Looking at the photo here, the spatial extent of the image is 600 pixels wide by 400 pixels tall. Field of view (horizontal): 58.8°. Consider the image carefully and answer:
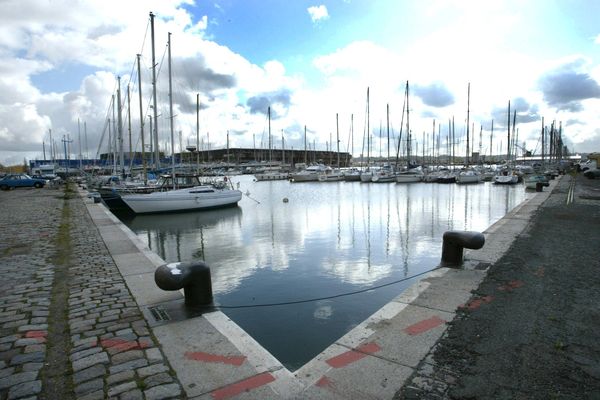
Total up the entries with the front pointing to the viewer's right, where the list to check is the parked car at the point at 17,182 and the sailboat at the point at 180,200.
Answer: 1

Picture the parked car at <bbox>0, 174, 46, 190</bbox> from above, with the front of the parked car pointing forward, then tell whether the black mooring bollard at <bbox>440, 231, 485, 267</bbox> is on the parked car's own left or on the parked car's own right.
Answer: on the parked car's own right

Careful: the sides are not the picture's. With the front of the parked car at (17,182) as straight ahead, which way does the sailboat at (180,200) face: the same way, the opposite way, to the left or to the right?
the opposite way
